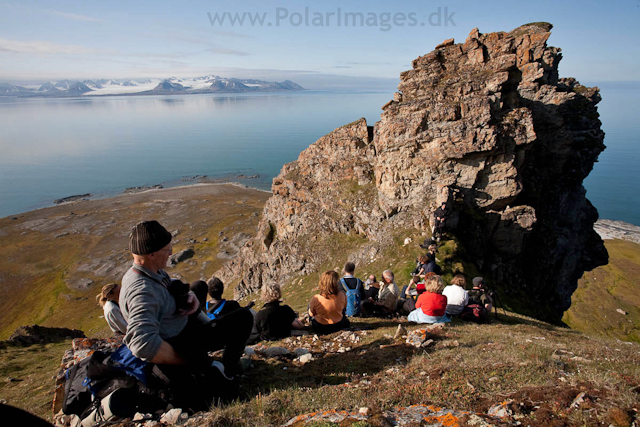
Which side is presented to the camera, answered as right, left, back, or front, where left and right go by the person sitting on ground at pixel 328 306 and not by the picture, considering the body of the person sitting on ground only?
back

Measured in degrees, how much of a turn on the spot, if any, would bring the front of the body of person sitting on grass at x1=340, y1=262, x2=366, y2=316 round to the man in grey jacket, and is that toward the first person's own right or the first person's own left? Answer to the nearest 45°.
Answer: approximately 180°

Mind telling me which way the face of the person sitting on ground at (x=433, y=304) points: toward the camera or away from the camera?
away from the camera

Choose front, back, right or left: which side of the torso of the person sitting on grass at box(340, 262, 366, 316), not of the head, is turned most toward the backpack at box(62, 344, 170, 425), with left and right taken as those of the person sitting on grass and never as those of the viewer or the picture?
back

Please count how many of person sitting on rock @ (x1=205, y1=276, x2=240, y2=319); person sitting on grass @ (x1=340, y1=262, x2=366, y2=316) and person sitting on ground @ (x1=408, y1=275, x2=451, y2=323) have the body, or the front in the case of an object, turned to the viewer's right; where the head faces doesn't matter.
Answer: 0

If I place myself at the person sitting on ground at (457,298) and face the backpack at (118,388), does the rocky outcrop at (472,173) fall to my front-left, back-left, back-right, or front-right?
back-right

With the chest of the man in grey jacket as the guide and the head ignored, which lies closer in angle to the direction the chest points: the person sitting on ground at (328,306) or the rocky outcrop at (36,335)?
the person sitting on ground

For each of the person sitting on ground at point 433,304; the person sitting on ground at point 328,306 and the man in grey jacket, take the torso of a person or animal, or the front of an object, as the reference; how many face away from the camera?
2

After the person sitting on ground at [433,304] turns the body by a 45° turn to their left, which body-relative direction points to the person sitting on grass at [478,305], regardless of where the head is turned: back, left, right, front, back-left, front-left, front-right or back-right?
right

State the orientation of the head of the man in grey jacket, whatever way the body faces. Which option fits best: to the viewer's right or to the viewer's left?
to the viewer's right

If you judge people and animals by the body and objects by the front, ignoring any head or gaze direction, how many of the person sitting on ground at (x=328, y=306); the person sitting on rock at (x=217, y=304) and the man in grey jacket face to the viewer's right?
1

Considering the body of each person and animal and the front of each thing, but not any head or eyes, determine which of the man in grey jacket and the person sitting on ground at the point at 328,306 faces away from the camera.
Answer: the person sitting on ground

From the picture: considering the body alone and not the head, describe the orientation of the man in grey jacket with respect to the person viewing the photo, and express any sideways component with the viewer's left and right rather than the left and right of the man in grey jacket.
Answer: facing to the right of the viewer

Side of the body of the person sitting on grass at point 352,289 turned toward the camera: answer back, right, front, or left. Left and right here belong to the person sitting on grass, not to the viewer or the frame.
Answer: back

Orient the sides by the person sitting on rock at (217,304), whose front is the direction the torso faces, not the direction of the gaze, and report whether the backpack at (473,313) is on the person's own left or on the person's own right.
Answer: on the person's own right

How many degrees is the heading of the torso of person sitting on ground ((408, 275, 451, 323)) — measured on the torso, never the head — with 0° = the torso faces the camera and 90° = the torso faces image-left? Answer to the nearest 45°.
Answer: approximately 180°

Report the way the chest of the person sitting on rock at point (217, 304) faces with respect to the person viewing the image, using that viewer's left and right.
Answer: facing away from the viewer

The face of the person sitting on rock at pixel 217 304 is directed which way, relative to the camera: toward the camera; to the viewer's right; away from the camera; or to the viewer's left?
away from the camera
